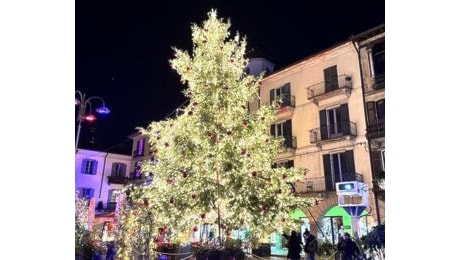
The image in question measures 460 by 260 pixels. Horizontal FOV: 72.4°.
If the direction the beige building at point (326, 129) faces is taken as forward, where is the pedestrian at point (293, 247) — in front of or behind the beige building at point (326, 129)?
in front

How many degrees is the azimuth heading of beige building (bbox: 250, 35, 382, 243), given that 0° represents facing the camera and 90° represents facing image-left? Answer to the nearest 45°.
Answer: approximately 45°

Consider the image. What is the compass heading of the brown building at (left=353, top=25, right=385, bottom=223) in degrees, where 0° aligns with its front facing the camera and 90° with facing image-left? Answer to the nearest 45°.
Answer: approximately 45°

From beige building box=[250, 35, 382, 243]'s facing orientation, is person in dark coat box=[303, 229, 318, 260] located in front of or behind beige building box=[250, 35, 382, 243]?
in front

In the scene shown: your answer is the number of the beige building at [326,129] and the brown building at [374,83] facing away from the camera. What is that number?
0
